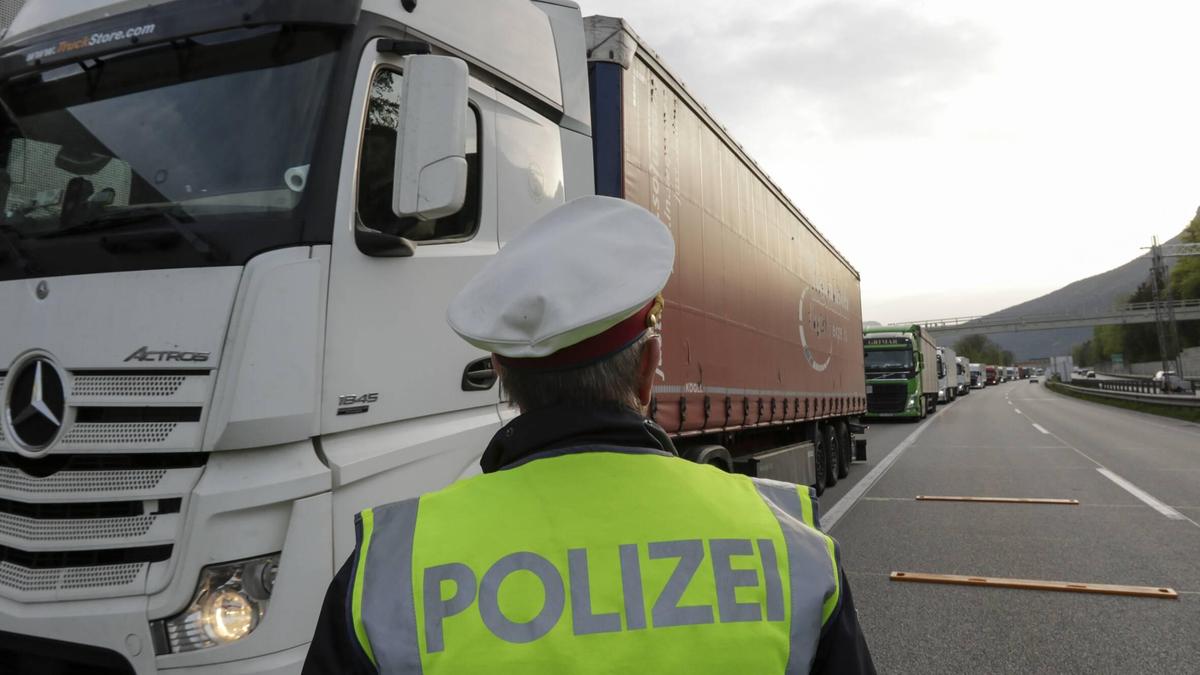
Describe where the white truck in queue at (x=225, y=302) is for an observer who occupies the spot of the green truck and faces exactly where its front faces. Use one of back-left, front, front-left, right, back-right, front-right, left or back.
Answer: front

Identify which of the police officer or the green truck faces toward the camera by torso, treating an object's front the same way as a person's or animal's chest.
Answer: the green truck

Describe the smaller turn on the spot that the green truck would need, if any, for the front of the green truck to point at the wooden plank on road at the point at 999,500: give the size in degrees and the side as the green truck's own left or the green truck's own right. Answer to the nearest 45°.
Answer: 0° — it already faces it

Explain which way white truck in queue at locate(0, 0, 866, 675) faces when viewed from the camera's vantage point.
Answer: facing the viewer and to the left of the viewer

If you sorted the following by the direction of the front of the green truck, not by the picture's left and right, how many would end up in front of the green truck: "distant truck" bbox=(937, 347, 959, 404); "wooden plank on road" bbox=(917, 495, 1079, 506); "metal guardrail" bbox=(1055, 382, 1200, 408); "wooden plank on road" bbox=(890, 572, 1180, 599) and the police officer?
3

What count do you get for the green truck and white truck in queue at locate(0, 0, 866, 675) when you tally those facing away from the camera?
0

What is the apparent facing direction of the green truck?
toward the camera

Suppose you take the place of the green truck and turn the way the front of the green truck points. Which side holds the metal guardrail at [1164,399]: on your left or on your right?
on your left

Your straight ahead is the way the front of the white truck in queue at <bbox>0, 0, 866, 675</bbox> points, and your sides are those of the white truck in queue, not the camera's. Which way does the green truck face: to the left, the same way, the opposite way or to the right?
the same way

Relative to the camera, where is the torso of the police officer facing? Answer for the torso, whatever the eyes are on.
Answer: away from the camera

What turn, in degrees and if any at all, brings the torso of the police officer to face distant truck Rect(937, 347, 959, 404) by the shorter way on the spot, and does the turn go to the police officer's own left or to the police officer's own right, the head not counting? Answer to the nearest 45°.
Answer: approximately 45° to the police officer's own right

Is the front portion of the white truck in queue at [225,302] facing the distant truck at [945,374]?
no

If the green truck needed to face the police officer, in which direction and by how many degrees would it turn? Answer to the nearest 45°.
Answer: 0° — it already faces them

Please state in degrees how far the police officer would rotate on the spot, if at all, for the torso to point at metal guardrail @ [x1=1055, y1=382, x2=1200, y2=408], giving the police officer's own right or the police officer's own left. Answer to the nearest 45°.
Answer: approximately 45° to the police officer's own right

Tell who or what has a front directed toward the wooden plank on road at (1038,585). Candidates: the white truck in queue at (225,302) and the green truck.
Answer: the green truck

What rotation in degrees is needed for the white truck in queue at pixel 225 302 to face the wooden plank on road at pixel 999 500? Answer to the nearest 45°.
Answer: approximately 180°

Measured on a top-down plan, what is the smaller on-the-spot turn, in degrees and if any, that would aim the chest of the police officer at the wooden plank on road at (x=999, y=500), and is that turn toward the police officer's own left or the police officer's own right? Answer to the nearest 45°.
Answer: approximately 45° to the police officer's own right

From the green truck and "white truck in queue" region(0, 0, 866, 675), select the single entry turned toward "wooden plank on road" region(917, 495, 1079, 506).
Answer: the green truck

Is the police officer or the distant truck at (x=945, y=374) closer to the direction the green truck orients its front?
the police officer
